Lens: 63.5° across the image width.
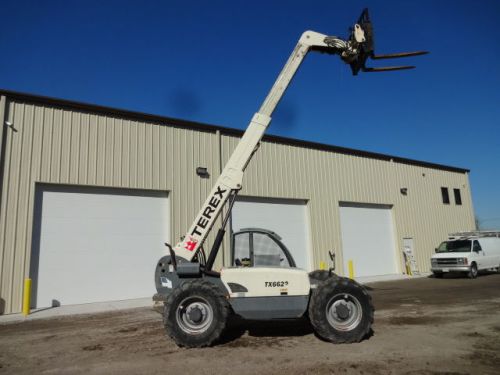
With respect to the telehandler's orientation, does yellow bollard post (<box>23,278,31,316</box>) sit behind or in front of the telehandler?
behind

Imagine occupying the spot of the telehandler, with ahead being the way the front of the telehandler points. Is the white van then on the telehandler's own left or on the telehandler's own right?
on the telehandler's own left

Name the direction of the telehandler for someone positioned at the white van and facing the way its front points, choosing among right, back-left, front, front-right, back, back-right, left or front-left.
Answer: front-left

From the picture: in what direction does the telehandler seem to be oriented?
to the viewer's right

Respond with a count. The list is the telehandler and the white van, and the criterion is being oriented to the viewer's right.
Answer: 1

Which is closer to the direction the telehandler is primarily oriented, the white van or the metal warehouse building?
the white van

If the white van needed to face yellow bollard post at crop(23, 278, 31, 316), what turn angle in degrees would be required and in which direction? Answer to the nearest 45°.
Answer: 0° — it already faces it

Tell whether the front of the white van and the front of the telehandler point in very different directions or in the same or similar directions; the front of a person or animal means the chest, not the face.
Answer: very different directions
